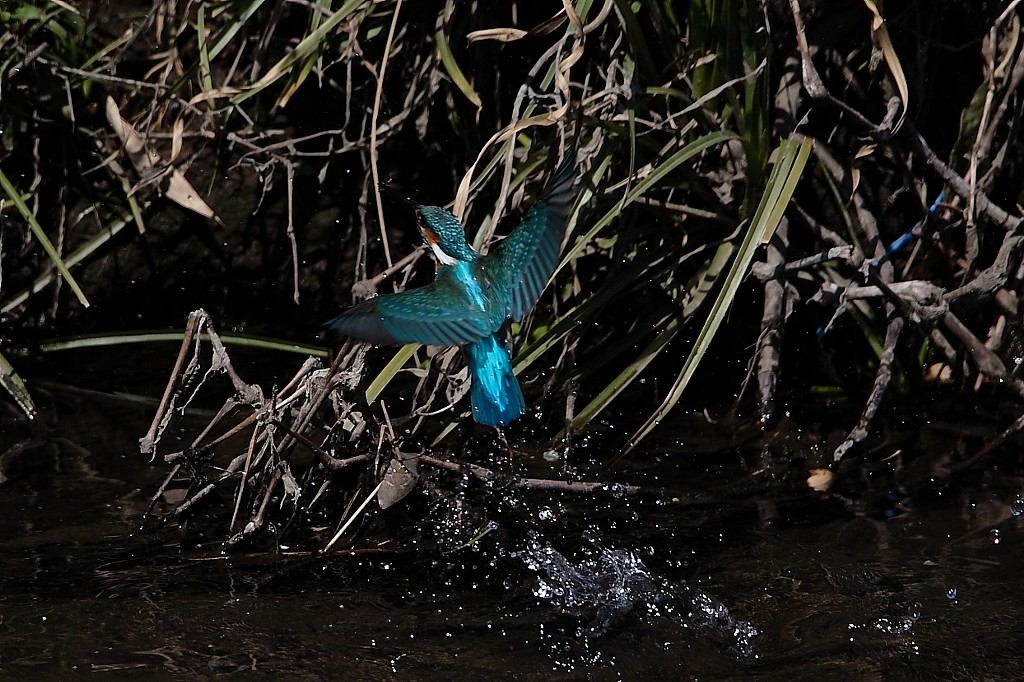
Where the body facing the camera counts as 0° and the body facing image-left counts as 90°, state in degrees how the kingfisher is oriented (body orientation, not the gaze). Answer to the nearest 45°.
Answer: approximately 135°
